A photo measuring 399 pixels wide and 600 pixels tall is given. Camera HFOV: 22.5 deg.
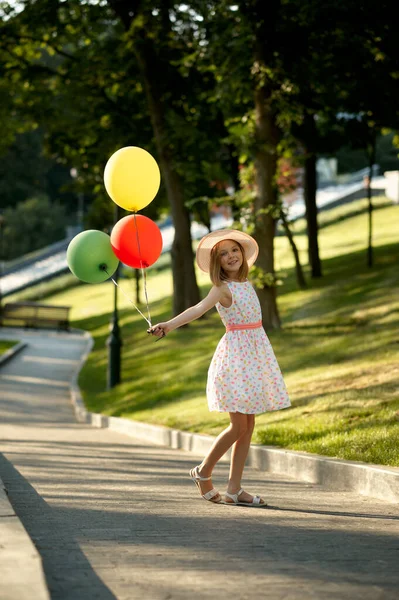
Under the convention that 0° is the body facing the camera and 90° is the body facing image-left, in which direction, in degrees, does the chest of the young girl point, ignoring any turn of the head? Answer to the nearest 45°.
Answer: approximately 315°

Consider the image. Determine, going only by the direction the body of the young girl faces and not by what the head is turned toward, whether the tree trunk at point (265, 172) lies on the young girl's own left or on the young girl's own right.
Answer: on the young girl's own left
